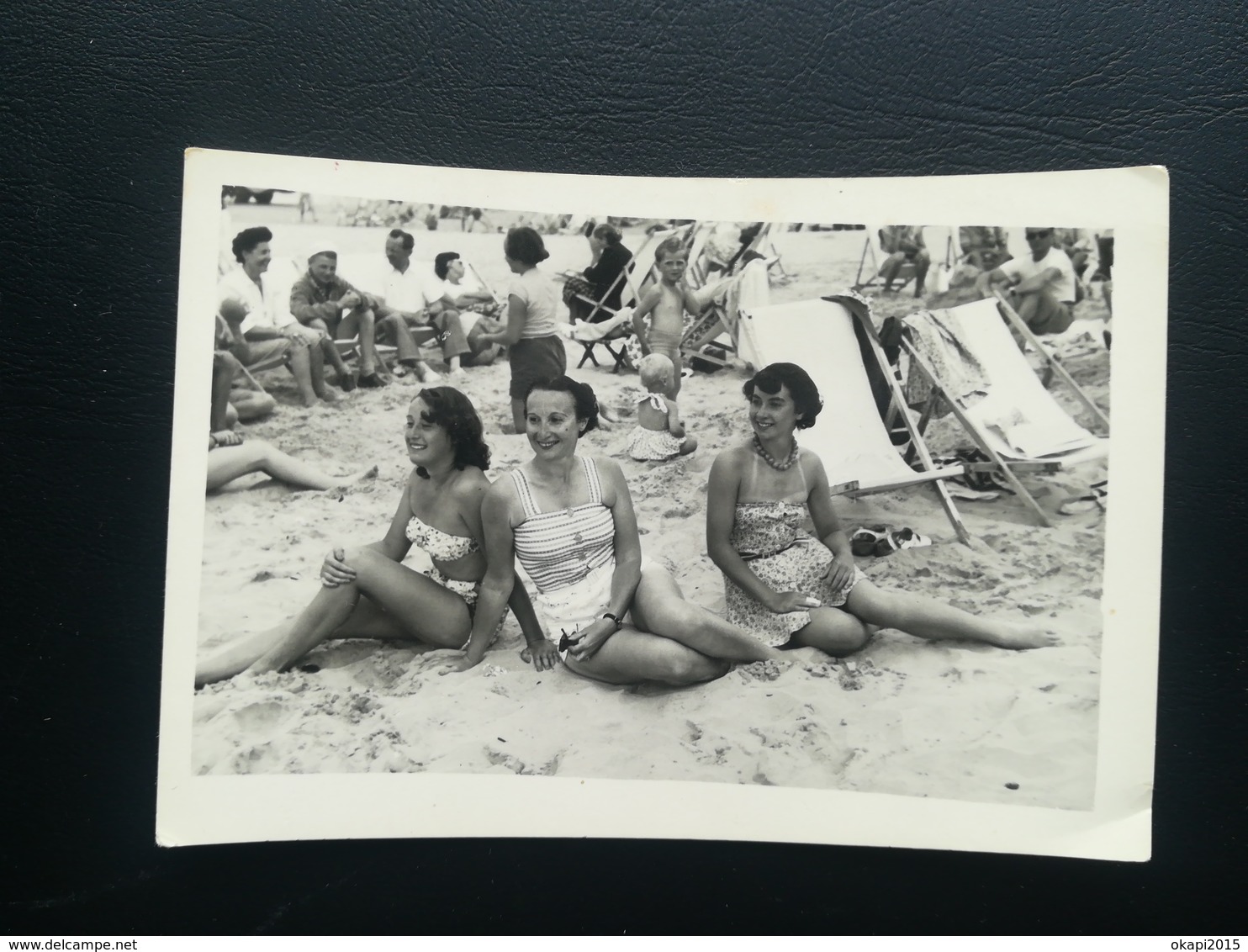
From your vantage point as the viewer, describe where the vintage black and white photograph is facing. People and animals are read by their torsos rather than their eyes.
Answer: facing the viewer
